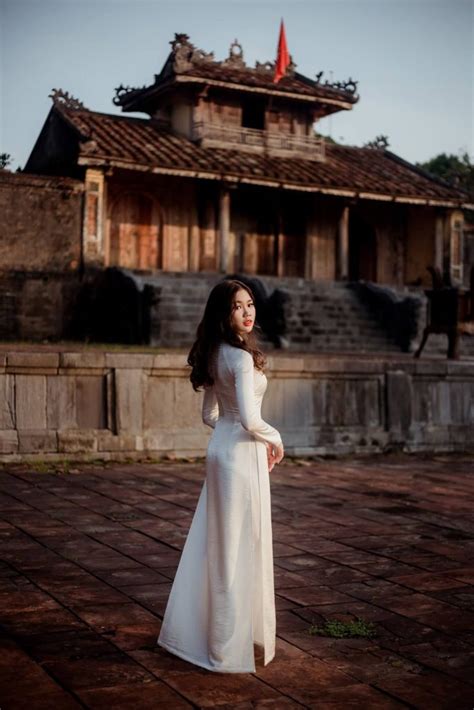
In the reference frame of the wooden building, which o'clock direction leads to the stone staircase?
The stone staircase is roughly at 1 o'clock from the wooden building.

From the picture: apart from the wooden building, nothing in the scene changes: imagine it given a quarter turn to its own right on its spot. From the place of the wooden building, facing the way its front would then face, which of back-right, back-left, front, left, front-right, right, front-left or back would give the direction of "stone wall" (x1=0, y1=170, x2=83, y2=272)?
front

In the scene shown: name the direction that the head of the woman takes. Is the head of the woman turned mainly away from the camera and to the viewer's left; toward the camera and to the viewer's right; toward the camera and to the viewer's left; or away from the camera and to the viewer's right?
toward the camera and to the viewer's right

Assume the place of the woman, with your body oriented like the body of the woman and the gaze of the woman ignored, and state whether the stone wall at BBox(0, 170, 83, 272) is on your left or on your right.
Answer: on your left

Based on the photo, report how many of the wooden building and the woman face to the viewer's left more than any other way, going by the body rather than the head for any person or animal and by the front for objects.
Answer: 0

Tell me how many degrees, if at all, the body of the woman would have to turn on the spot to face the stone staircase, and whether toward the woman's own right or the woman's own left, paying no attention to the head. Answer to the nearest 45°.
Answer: approximately 45° to the woman's own left

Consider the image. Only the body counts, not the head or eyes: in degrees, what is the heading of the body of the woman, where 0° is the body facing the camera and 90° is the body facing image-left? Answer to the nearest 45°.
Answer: approximately 225°

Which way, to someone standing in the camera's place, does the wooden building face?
facing the viewer and to the right of the viewer

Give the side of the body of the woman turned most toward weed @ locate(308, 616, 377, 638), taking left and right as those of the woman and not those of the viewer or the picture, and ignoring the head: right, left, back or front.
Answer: front

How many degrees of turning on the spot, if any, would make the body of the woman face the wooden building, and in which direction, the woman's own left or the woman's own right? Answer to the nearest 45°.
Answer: approximately 45° to the woman's own left

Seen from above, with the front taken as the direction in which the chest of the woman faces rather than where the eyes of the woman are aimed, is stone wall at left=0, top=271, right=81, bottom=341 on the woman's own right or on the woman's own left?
on the woman's own left
